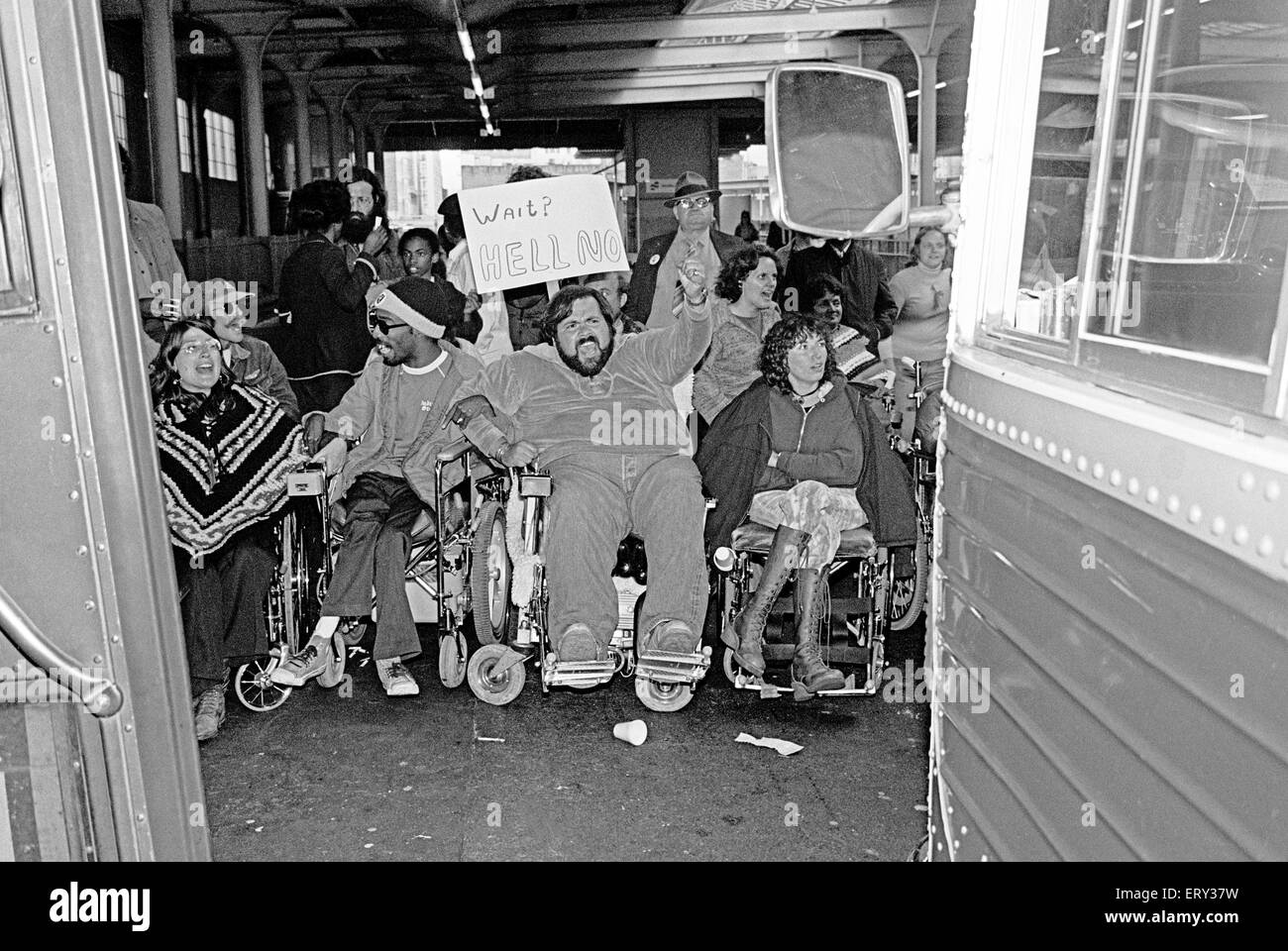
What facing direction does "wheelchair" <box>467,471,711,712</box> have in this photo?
toward the camera

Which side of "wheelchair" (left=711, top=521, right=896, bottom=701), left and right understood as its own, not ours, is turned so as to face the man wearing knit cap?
right

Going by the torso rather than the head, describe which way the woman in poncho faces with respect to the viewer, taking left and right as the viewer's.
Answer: facing the viewer

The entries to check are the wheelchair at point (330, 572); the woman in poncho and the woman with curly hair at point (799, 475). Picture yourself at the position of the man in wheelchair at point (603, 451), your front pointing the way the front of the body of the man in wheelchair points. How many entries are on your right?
2

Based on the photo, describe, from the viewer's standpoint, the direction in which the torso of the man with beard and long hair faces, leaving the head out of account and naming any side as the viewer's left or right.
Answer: facing the viewer and to the left of the viewer

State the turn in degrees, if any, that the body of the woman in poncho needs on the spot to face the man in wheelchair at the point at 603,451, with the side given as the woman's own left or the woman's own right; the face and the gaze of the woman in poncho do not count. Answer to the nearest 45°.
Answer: approximately 90° to the woman's own left

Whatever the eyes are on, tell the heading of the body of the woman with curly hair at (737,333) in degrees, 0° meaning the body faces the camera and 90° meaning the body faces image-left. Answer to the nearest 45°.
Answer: approximately 315°

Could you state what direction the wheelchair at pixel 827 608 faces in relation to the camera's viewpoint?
facing the viewer

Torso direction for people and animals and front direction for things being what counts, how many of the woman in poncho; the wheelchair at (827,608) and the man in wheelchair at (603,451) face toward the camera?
3

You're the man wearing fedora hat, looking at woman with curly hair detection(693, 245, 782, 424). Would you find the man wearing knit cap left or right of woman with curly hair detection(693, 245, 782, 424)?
right

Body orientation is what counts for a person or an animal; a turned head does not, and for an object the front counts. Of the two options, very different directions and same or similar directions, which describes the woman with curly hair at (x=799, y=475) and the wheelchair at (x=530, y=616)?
same or similar directions

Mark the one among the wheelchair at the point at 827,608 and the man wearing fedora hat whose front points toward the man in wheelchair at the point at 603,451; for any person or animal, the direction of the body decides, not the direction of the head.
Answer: the man wearing fedora hat

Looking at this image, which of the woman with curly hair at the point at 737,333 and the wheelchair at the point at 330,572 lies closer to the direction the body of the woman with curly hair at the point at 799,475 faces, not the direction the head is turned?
the wheelchair

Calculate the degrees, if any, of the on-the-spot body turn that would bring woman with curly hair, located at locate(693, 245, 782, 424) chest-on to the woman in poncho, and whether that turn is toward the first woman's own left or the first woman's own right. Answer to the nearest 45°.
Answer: approximately 90° to the first woman's own right
